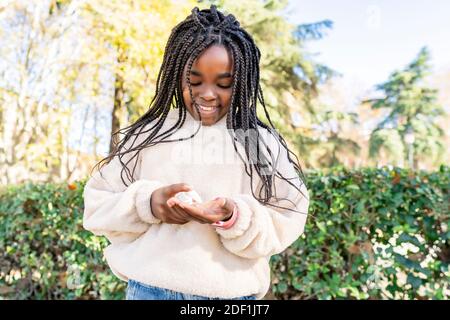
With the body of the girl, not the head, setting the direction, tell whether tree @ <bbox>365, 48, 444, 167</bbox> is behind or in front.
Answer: behind

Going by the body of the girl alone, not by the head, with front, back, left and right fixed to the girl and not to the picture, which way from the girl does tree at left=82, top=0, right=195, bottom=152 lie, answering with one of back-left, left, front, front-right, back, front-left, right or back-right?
back

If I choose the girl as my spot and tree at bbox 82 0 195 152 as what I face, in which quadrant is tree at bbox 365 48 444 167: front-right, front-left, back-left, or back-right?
front-right

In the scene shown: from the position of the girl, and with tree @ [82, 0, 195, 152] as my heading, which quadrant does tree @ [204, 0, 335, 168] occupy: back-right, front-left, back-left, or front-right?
front-right

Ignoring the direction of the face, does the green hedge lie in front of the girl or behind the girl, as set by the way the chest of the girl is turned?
behind

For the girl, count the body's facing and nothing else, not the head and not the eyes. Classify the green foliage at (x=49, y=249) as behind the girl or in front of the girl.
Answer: behind

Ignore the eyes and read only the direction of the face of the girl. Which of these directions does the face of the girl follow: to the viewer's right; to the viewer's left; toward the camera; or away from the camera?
toward the camera

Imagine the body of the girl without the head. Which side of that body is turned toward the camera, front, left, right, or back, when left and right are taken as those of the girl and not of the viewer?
front

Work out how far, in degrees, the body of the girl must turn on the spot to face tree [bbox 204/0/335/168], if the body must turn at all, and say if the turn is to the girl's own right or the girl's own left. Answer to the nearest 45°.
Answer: approximately 180°
